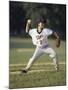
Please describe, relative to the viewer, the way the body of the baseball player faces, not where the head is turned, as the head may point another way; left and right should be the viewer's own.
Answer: facing the viewer
